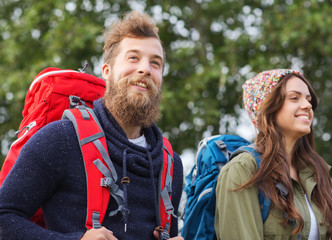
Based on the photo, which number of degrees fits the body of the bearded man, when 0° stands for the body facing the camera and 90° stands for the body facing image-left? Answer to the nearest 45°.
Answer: approximately 315°

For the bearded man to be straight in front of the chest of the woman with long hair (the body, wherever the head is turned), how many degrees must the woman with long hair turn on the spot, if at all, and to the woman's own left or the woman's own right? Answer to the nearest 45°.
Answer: approximately 90° to the woman's own right

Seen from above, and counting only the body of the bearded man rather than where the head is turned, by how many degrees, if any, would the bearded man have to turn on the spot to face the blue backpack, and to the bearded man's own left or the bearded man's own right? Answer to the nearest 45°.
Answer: approximately 90° to the bearded man's own left

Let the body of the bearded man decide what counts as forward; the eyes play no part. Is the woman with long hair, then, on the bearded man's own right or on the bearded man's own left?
on the bearded man's own left

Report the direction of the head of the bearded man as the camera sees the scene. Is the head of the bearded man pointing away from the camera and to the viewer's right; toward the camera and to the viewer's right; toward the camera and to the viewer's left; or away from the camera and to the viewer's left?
toward the camera and to the viewer's right
